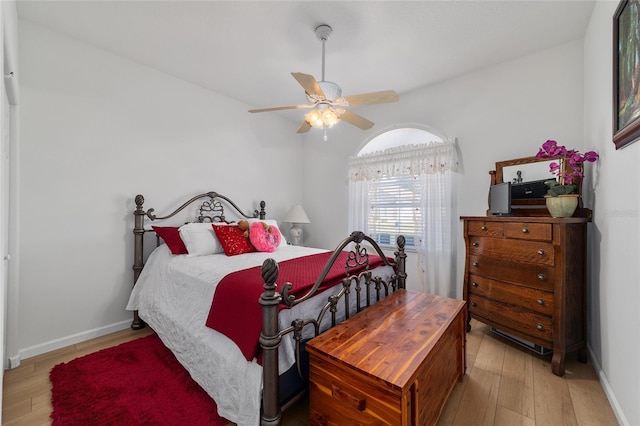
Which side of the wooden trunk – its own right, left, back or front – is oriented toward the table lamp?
back

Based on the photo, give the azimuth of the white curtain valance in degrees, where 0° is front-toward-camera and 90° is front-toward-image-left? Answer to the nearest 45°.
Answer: approximately 45°

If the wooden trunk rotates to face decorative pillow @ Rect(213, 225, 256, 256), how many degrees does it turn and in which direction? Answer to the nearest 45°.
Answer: approximately 180°

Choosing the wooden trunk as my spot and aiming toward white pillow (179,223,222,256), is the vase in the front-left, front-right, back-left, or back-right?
back-right

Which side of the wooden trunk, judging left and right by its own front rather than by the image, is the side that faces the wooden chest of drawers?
left
